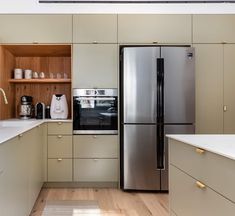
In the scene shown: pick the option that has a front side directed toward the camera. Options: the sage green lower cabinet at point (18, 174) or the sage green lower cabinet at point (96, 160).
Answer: the sage green lower cabinet at point (96, 160)

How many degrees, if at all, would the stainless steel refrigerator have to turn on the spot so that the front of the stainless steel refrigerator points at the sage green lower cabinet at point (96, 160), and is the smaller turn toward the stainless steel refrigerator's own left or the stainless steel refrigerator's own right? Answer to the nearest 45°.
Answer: approximately 90° to the stainless steel refrigerator's own right

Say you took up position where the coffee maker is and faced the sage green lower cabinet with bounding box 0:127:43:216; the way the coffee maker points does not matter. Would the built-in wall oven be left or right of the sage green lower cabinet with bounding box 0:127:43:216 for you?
left

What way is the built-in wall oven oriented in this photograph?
toward the camera

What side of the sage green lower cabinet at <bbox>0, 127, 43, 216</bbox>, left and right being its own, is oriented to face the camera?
right

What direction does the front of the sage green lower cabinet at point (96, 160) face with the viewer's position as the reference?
facing the viewer

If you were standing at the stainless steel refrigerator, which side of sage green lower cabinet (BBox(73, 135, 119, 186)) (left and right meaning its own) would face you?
left

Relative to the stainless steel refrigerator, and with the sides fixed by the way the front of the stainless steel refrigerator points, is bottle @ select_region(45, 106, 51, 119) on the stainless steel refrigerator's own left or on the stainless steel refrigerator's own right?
on the stainless steel refrigerator's own right

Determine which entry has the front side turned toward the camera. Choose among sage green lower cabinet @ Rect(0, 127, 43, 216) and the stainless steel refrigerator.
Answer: the stainless steel refrigerator

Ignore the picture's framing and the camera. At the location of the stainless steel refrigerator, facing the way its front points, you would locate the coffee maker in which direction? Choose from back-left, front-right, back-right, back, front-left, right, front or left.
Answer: right
